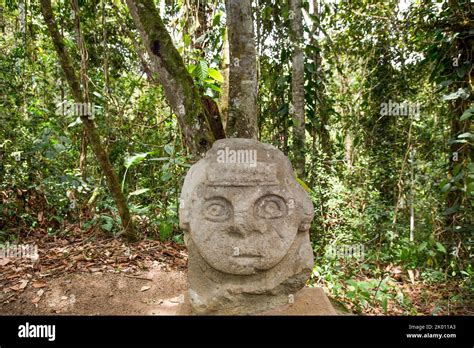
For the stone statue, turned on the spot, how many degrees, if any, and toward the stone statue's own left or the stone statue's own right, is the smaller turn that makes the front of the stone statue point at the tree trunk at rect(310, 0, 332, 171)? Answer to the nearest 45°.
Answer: approximately 135° to the stone statue's own left

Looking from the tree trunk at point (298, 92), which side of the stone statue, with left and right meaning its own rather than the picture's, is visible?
back

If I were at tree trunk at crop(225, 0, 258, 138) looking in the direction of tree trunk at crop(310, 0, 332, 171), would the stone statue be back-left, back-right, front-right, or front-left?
back-right

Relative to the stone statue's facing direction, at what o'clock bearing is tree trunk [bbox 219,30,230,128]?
The tree trunk is roughly at 6 o'clock from the stone statue.

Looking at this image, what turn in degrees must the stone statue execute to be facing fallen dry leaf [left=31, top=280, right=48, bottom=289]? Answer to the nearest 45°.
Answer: approximately 135° to its right

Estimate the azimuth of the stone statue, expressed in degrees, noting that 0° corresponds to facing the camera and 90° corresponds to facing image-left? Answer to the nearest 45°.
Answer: approximately 0°

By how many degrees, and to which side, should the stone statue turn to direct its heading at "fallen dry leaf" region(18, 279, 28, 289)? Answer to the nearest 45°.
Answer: approximately 135° to its right
